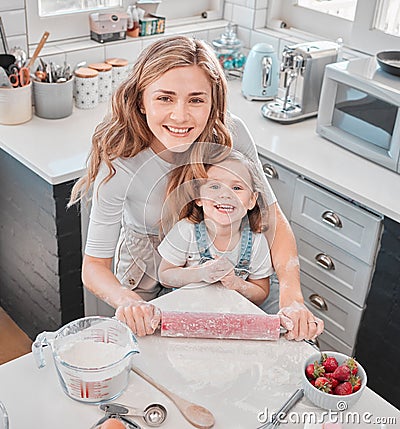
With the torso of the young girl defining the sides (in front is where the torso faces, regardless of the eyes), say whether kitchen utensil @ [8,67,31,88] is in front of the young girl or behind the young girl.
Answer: behind

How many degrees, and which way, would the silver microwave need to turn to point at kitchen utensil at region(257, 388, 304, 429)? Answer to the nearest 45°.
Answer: approximately 45° to its left

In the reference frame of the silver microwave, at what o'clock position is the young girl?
The young girl is roughly at 11 o'clock from the silver microwave.

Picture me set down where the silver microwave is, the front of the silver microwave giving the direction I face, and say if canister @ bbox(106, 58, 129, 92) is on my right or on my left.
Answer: on my right

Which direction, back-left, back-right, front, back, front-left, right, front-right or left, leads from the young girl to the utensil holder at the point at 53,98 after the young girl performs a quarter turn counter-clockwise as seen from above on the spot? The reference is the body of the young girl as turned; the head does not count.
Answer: back-left

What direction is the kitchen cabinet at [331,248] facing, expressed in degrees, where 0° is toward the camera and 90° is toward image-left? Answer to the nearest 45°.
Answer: approximately 45°

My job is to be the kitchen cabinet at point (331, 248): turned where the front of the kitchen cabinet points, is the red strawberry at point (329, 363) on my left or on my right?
on my left

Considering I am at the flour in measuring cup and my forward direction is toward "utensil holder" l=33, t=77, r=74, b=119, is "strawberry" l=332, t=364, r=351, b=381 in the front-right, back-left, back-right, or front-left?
back-right

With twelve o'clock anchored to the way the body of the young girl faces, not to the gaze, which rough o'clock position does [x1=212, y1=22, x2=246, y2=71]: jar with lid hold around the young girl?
The jar with lid is roughly at 6 o'clock from the young girl.
